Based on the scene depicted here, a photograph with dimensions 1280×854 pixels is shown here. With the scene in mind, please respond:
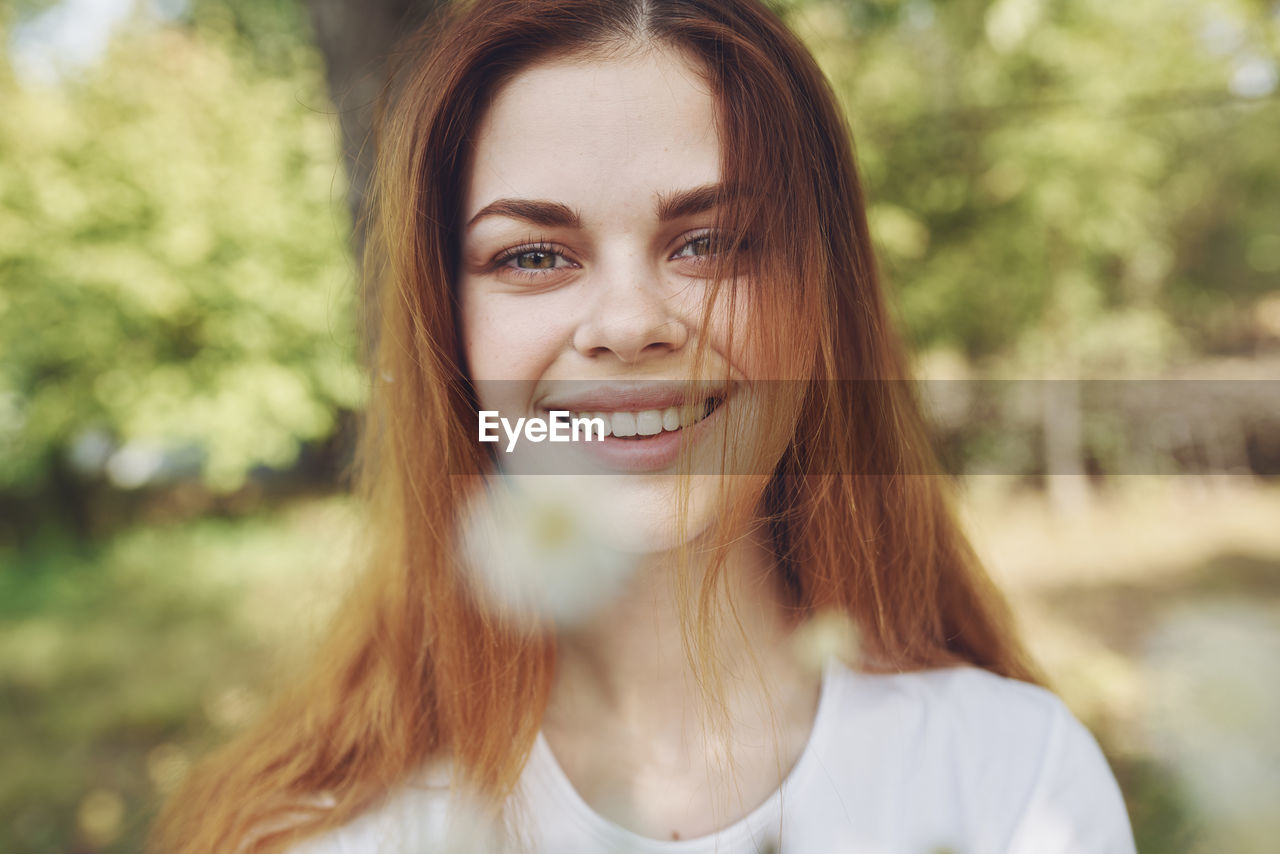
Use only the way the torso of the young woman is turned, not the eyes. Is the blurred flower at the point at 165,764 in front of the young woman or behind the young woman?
behind

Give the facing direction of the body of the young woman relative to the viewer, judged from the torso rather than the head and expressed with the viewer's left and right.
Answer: facing the viewer

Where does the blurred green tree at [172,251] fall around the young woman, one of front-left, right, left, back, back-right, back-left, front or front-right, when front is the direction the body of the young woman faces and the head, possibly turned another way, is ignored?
back-right

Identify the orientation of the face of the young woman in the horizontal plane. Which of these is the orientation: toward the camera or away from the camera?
toward the camera
